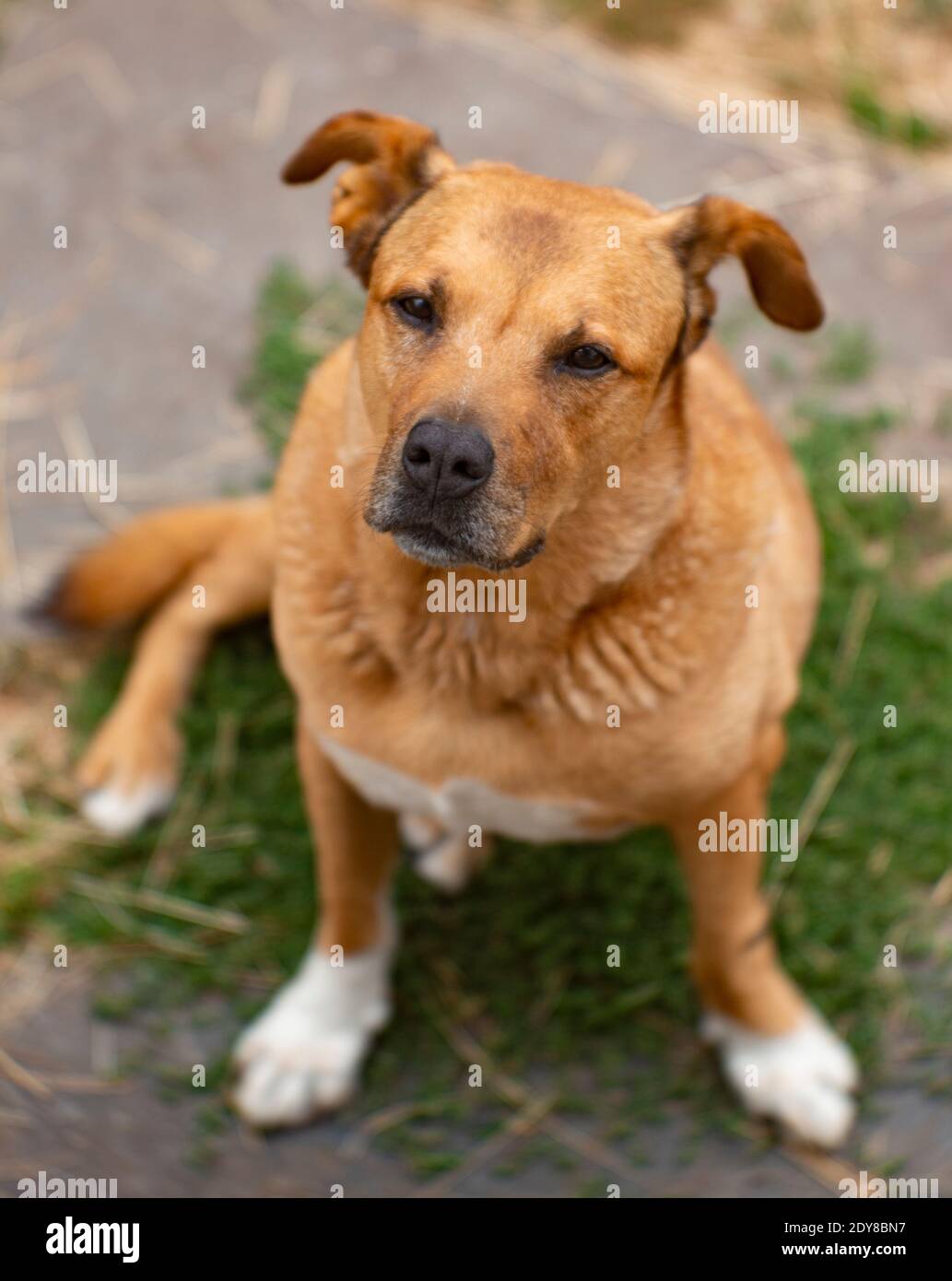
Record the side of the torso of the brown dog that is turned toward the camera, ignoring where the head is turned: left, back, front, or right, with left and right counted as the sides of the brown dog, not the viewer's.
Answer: front
